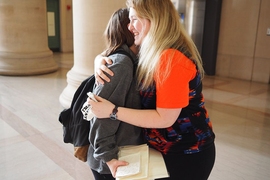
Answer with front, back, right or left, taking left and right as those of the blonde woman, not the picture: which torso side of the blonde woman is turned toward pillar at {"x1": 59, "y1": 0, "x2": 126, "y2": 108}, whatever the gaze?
right

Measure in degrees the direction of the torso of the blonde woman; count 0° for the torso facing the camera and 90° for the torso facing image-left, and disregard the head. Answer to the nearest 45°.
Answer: approximately 90°

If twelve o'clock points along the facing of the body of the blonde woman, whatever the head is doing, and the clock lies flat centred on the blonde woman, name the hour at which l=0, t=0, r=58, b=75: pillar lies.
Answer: The pillar is roughly at 2 o'clock from the blonde woman.

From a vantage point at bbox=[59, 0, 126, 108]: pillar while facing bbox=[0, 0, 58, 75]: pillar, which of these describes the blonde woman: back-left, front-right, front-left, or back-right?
back-left

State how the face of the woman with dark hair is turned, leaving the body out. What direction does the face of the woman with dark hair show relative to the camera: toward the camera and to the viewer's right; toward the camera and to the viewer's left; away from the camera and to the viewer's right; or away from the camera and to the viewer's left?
away from the camera and to the viewer's right
